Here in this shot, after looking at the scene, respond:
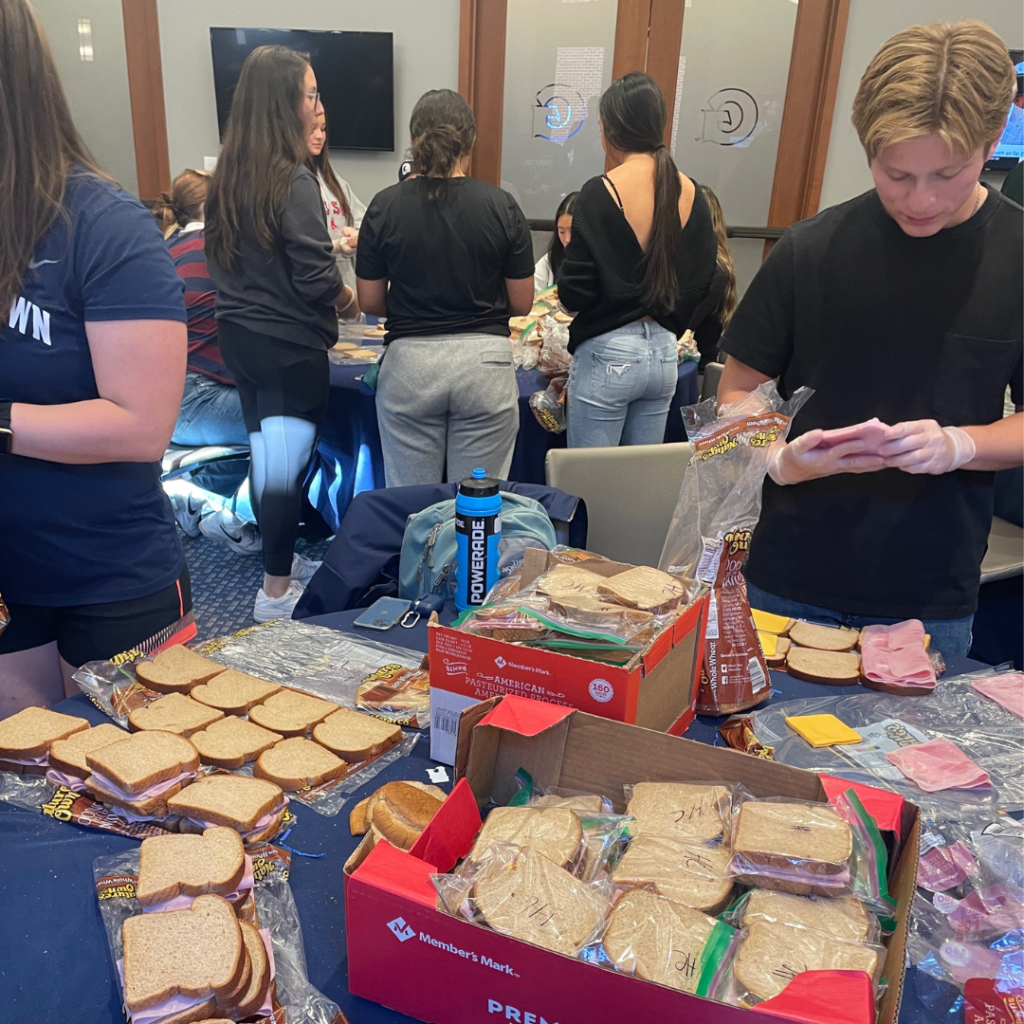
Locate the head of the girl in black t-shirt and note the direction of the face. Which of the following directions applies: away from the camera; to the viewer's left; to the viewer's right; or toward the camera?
away from the camera

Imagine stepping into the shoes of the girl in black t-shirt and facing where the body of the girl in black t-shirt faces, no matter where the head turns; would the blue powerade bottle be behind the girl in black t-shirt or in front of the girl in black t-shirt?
behind

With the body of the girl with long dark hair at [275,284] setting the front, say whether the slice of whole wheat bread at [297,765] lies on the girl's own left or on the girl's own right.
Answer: on the girl's own right

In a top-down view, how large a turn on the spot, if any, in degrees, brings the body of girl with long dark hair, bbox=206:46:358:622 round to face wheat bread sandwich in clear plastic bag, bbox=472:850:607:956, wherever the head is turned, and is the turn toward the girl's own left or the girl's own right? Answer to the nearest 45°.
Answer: approximately 135° to the girl's own right

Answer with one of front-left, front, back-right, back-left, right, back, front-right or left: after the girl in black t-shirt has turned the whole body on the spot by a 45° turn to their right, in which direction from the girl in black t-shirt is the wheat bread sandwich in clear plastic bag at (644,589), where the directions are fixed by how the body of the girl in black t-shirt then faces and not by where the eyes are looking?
back-right

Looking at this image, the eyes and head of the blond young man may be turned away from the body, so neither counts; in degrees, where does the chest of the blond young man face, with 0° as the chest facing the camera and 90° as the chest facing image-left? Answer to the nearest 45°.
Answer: approximately 0°

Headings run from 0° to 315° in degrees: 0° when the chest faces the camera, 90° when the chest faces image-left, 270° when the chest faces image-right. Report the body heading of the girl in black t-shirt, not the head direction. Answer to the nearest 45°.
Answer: approximately 180°

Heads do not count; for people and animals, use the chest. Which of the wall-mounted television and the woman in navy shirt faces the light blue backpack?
the wall-mounted television

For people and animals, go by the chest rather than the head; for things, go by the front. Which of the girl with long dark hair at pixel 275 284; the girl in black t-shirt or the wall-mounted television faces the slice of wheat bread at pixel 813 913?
the wall-mounted television

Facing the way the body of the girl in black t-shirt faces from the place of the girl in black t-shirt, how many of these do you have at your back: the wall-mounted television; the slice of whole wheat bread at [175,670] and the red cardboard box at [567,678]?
2

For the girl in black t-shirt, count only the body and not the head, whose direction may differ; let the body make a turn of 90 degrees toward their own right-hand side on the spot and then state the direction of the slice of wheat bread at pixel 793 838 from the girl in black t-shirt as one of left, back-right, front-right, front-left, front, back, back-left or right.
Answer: right
